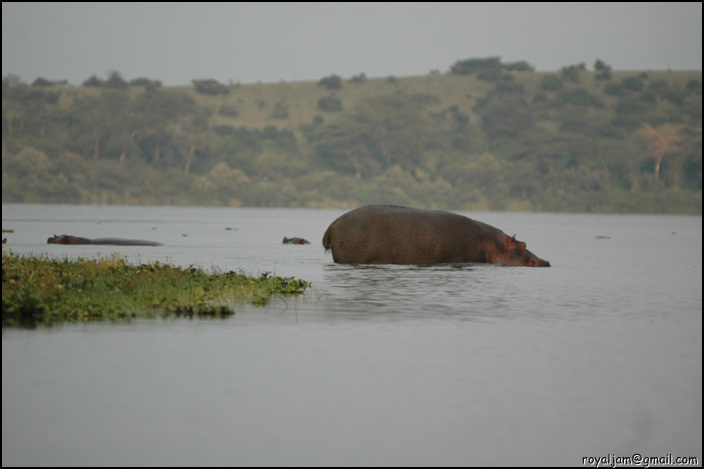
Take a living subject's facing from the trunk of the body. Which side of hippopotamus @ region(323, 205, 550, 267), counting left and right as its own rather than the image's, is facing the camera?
right

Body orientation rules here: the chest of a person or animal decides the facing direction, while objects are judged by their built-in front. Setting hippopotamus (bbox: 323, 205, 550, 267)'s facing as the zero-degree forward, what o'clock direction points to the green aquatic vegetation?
The green aquatic vegetation is roughly at 4 o'clock from the hippopotamus.
